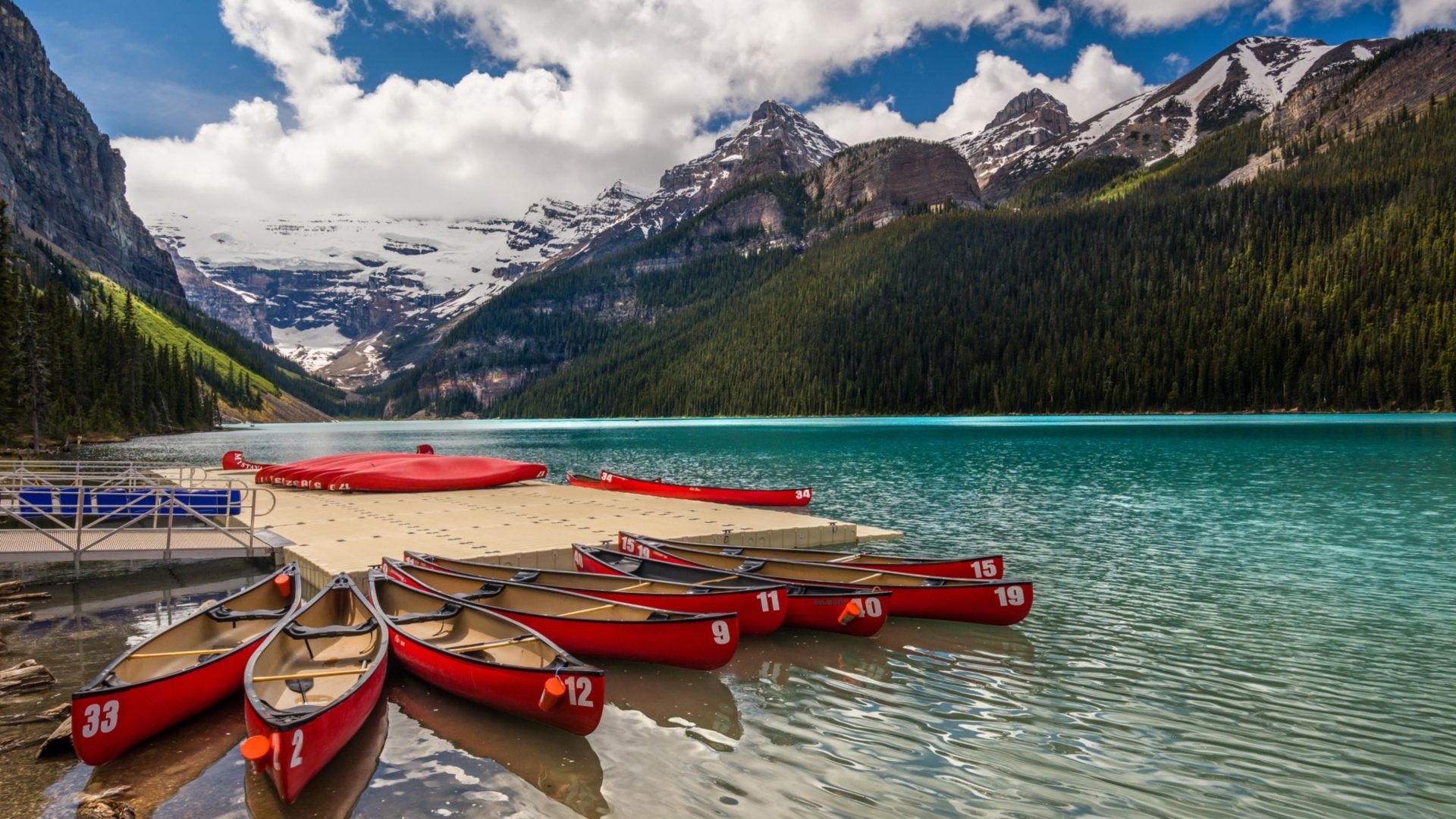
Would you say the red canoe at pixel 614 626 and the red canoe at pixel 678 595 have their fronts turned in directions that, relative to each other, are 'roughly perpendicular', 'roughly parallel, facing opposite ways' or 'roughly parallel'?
roughly parallel

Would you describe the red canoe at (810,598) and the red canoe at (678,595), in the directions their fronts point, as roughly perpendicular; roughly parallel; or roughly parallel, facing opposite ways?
roughly parallel

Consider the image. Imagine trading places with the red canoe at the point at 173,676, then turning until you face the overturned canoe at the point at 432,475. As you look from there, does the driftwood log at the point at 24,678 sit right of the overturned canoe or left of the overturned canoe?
left
